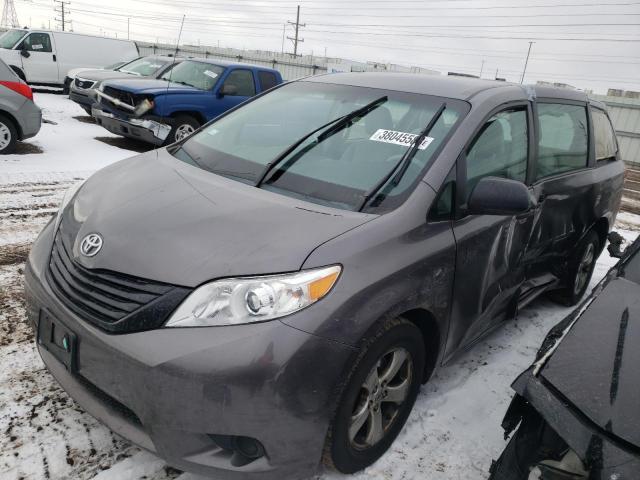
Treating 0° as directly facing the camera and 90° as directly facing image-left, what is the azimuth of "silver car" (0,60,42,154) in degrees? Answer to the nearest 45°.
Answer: approximately 90°

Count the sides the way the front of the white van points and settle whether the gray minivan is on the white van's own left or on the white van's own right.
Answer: on the white van's own left

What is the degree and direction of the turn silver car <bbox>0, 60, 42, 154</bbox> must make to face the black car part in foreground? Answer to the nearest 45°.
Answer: approximately 90° to its left

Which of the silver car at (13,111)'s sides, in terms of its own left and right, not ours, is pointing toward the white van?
right

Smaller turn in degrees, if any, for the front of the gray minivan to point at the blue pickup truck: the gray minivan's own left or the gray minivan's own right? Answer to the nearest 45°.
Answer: approximately 135° to the gray minivan's own right

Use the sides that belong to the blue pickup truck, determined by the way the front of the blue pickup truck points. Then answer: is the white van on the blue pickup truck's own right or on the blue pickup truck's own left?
on the blue pickup truck's own right

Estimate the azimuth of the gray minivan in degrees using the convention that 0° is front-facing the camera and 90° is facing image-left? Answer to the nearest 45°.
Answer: approximately 45°

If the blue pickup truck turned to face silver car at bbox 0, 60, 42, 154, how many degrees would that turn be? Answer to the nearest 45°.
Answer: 0° — it already faces it

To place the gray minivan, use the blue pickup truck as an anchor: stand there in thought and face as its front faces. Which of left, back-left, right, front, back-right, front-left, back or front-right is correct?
front-left

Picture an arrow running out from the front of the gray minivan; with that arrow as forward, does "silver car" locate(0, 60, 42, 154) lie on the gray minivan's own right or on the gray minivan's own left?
on the gray minivan's own right

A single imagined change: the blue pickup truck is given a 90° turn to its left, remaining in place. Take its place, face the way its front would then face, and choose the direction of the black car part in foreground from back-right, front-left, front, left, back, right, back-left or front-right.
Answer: front-right
